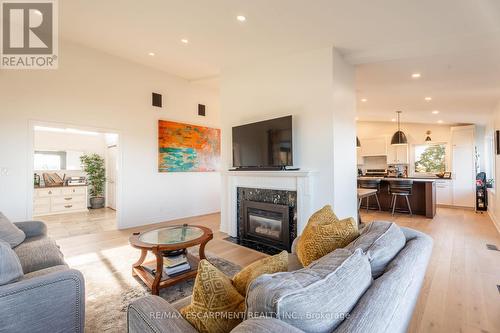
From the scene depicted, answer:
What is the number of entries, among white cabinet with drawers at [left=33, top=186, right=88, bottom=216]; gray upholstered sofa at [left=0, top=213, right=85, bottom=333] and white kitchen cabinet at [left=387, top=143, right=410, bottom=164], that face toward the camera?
2

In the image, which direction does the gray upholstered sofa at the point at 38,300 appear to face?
to the viewer's right

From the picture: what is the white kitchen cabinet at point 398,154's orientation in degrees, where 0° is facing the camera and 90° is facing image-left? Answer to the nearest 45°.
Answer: approximately 0°

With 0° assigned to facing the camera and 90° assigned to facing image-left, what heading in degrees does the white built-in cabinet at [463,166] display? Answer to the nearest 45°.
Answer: approximately 0°

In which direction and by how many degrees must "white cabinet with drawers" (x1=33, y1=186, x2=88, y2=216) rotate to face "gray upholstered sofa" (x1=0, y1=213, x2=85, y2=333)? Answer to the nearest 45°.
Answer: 0° — it already faces it

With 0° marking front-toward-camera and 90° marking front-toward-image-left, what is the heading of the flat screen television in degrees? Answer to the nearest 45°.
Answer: approximately 45°

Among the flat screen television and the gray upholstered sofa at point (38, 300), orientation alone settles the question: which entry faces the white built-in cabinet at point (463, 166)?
the gray upholstered sofa

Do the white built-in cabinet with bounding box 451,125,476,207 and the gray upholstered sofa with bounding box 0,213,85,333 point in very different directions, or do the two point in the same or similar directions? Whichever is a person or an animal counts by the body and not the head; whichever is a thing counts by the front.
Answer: very different directions

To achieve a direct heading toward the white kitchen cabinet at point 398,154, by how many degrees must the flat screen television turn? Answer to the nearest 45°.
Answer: approximately 180°

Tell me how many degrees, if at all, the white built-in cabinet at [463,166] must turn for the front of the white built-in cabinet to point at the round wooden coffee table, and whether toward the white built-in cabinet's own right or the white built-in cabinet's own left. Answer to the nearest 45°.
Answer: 0° — it already faces it

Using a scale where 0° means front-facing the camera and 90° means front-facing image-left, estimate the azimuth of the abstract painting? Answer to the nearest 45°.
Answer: approximately 315°
